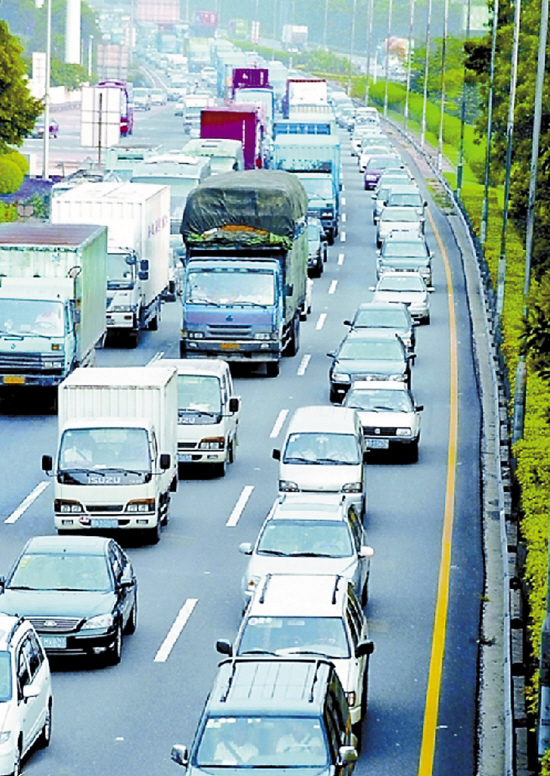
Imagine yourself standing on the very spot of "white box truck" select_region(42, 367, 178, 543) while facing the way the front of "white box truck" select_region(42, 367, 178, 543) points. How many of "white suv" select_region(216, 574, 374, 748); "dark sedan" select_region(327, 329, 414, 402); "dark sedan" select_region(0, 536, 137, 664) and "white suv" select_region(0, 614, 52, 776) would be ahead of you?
3

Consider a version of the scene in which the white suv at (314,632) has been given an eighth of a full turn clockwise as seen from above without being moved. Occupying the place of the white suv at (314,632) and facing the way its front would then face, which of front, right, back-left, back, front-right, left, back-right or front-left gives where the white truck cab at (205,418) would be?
back-right

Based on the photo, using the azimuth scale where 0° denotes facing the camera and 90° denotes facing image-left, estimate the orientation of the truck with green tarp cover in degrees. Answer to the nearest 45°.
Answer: approximately 0°

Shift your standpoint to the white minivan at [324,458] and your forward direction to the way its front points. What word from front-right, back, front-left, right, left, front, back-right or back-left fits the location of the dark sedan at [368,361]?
back

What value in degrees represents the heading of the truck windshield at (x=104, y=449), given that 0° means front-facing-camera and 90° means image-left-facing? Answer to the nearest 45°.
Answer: approximately 0°

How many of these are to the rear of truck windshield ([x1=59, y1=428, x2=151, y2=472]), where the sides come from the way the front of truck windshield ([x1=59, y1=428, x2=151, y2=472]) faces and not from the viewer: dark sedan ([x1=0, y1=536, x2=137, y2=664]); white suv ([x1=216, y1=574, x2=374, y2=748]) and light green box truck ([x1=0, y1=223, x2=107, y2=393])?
1

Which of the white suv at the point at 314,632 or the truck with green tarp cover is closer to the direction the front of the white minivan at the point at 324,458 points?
the white suv

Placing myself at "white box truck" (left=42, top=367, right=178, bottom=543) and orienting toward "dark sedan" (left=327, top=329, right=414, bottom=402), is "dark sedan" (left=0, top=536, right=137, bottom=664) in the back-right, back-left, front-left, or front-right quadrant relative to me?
back-right
